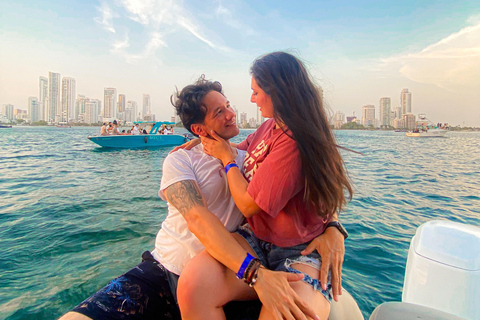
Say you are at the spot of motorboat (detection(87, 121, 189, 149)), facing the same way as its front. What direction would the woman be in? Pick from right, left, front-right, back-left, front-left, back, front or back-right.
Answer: left

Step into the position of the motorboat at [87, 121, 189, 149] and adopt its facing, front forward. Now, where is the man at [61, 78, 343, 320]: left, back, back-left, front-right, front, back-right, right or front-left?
left

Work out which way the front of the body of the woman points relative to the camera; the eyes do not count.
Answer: to the viewer's left

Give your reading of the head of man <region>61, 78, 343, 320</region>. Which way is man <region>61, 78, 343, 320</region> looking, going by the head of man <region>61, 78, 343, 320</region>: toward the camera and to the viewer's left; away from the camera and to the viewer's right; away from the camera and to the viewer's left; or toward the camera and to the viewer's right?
toward the camera and to the viewer's right

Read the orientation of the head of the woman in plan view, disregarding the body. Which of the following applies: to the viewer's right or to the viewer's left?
to the viewer's left

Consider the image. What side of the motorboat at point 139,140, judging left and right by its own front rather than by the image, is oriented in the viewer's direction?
left

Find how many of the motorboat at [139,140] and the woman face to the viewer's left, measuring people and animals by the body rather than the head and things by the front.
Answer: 2
